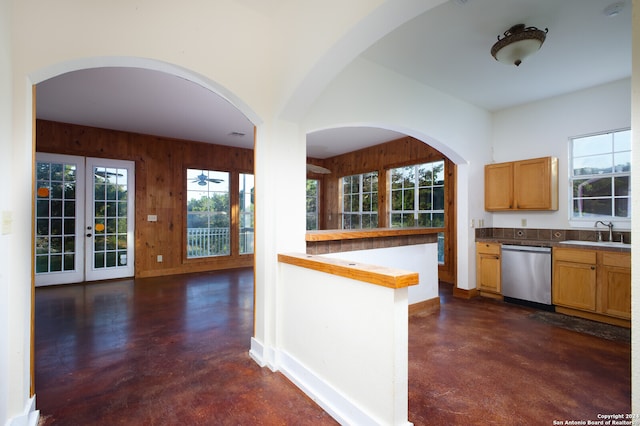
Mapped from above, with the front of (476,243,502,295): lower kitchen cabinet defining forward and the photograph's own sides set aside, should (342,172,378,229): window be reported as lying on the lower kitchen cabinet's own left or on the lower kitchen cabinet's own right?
on the lower kitchen cabinet's own right

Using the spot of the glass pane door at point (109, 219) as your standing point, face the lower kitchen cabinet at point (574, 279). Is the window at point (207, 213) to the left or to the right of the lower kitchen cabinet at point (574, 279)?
left

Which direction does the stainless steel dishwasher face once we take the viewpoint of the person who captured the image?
facing the viewer and to the left of the viewer

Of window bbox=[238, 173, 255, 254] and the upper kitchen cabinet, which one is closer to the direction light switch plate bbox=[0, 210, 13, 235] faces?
the upper kitchen cabinet

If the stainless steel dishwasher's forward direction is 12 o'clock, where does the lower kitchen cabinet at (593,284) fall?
The lower kitchen cabinet is roughly at 8 o'clock from the stainless steel dishwasher.

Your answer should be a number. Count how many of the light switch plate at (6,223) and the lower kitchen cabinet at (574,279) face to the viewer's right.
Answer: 0

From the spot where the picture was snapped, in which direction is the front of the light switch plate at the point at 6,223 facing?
facing the viewer
